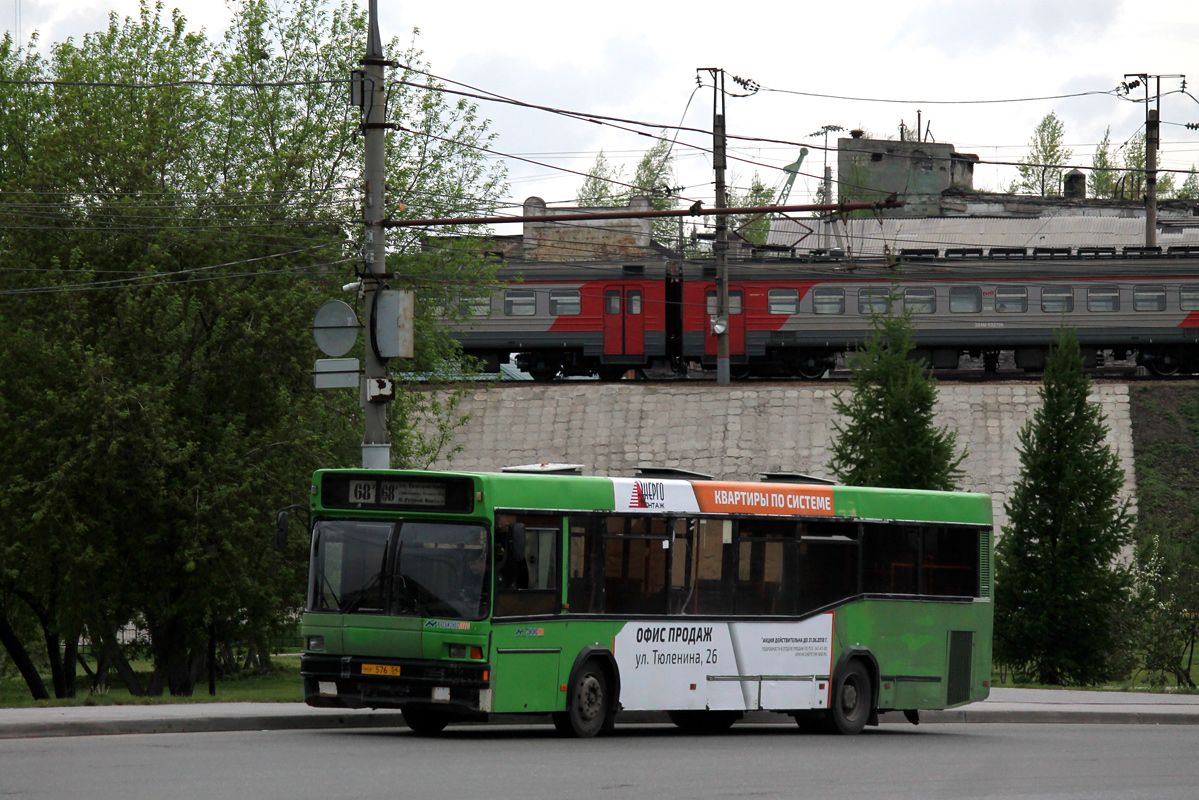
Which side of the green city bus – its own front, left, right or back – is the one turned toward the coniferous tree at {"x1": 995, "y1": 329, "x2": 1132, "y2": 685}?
back

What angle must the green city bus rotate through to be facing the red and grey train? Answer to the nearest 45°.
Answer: approximately 135° to its right

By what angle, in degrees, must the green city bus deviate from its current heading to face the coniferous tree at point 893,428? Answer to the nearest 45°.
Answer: approximately 135° to its right

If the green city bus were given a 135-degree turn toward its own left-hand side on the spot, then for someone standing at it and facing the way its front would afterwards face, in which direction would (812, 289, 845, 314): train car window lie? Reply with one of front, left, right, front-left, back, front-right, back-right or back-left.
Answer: left

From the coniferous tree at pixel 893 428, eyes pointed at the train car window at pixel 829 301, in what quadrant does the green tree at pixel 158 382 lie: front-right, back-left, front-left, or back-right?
back-left

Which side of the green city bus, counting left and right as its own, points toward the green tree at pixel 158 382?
right

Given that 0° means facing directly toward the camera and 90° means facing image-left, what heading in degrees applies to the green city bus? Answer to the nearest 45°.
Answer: approximately 45°

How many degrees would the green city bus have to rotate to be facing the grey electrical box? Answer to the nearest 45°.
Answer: approximately 90° to its right

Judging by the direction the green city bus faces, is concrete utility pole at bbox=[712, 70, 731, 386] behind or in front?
behind
